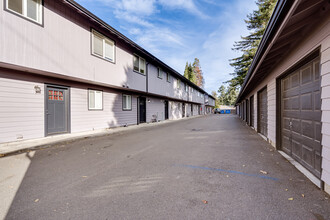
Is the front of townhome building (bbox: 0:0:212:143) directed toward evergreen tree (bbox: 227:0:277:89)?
no

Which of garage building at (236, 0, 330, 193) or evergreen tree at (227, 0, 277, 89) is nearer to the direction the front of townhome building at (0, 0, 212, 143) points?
the garage building

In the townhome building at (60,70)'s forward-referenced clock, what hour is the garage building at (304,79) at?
the garage building at (304,79) is roughly at 12 o'clock from the townhome building at (60,70).

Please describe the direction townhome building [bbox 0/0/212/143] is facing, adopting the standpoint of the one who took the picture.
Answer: facing the viewer and to the right of the viewer
